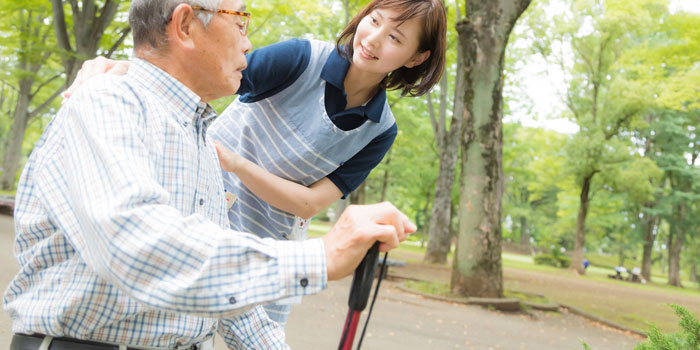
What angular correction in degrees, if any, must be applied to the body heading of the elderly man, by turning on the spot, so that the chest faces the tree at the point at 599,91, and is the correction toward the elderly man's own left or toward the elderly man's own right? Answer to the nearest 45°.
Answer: approximately 45° to the elderly man's own left

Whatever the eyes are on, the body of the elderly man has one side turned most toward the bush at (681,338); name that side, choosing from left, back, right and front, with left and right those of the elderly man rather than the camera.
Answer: front

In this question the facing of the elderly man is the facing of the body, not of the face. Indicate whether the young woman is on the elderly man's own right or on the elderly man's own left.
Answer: on the elderly man's own left

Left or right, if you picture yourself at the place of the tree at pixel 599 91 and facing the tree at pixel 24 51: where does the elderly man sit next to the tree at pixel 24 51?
left

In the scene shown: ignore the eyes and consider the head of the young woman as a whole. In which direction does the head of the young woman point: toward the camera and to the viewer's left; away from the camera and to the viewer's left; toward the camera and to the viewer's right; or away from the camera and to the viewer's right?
toward the camera and to the viewer's left

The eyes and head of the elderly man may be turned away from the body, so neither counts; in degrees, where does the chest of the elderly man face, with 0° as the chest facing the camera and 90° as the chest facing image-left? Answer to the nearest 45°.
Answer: approximately 270°

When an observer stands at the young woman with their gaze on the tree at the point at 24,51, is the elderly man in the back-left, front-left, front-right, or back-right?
back-left

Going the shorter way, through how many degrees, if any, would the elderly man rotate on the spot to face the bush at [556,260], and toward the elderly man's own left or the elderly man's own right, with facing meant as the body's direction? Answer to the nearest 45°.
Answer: approximately 45° to the elderly man's own left

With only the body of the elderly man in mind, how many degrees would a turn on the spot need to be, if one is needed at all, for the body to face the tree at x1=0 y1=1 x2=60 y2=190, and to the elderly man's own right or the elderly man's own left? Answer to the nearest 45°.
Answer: approximately 90° to the elderly man's own left

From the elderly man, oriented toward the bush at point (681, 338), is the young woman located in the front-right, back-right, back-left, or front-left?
front-left

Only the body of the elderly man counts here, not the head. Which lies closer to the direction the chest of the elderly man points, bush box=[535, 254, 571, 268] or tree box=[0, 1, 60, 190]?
the bush

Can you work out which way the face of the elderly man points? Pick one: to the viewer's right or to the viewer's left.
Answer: to the viewer's right
